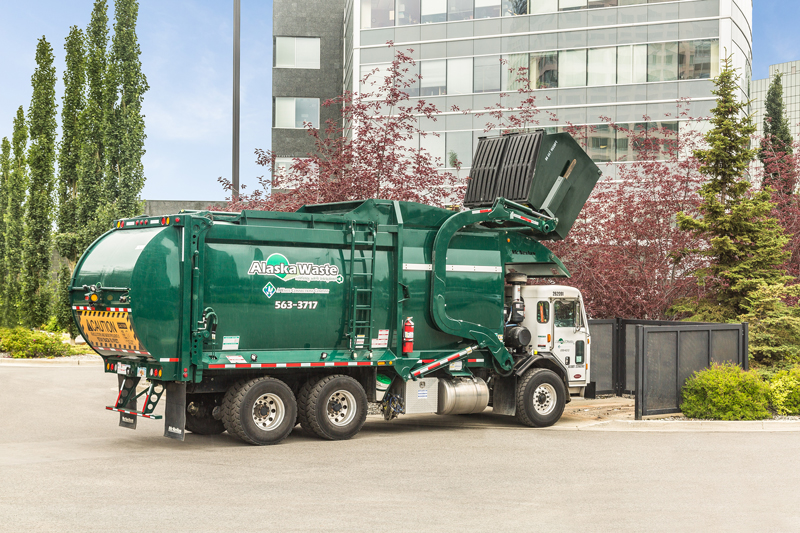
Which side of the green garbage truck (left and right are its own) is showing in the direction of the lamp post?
left

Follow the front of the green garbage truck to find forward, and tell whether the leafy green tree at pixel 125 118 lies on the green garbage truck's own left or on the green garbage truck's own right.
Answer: on the green garbage truck's own left

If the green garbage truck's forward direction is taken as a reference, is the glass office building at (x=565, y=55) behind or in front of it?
in front

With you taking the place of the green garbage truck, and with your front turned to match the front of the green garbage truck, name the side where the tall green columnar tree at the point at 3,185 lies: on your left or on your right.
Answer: on your left

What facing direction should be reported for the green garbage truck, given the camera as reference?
facing away from the viewer and to the right of the viewer

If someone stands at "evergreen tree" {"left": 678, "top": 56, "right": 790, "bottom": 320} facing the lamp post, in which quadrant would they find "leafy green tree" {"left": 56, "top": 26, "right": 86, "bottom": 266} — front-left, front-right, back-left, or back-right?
front-right

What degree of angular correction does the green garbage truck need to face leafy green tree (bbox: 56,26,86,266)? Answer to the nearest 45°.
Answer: approximately 90° to its left

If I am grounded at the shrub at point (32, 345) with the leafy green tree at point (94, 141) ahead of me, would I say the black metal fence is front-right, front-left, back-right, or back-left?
back-right

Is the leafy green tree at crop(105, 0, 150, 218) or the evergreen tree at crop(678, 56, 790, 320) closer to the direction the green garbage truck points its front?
the evergreen tree

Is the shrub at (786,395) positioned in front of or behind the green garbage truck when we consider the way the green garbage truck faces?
in front
